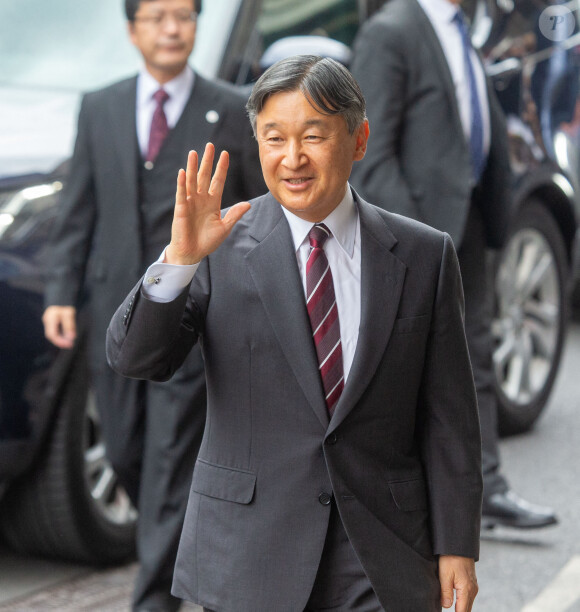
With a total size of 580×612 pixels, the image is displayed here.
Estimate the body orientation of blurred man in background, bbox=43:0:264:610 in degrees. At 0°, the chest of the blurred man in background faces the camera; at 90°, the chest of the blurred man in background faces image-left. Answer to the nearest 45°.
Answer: approximately 0°

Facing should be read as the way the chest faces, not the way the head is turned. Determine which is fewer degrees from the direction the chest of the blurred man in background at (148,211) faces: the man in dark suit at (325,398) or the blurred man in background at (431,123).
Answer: the man in dark suit

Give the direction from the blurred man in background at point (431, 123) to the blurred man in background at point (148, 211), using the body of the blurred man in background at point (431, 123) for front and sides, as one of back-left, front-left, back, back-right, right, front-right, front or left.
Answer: right

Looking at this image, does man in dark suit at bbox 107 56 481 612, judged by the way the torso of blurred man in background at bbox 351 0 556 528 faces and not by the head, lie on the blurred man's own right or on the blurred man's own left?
on the blurred man's own right

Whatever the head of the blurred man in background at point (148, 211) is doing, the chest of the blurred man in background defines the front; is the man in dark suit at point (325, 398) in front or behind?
in front

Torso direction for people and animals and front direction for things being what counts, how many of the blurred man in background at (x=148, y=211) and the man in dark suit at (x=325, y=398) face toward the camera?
2

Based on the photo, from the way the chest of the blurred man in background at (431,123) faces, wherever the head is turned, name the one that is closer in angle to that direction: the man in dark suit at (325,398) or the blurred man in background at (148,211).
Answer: the man in dark suit

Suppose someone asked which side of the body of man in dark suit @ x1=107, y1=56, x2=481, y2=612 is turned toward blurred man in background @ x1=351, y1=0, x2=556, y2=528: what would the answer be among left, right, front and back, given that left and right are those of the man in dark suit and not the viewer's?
back

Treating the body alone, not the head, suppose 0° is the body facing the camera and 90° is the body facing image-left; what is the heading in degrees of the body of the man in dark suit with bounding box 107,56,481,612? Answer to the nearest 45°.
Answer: approximately 0°
